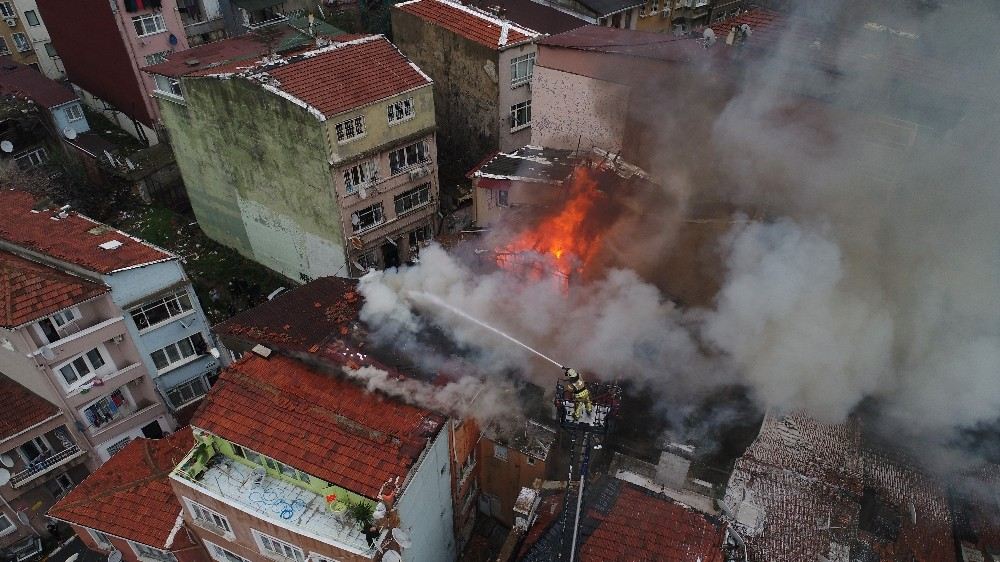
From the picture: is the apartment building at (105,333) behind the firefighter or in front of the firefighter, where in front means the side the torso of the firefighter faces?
in front

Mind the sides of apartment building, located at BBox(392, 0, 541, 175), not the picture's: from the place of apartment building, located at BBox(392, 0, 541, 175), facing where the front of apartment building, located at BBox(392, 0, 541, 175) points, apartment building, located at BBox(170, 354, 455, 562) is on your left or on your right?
on your right

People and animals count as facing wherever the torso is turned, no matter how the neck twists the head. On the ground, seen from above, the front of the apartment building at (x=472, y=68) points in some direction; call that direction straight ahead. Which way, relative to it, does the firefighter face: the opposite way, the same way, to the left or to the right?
the opposite way

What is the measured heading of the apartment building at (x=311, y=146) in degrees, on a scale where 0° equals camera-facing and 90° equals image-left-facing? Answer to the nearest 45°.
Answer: approximately 315°

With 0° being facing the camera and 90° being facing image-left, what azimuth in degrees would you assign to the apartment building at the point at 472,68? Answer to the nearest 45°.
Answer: approximately 315°

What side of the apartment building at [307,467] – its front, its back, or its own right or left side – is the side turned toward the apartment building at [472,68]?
back

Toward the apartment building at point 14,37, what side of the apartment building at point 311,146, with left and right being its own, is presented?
back

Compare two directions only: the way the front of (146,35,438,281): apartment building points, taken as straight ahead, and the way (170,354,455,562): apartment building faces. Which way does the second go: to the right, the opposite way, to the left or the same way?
to the right

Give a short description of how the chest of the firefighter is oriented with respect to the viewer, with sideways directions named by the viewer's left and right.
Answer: facing away from the viewer and to the left of the viewer

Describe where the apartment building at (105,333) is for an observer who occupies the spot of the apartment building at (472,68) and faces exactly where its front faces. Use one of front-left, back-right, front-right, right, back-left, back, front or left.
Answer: right

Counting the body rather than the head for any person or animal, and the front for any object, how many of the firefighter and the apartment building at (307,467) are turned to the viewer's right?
0

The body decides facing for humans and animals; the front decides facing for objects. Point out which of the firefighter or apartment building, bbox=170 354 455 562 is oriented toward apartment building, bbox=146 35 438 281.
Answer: the firefighter

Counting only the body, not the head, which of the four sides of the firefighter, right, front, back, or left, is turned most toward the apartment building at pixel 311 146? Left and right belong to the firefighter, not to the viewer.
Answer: front
